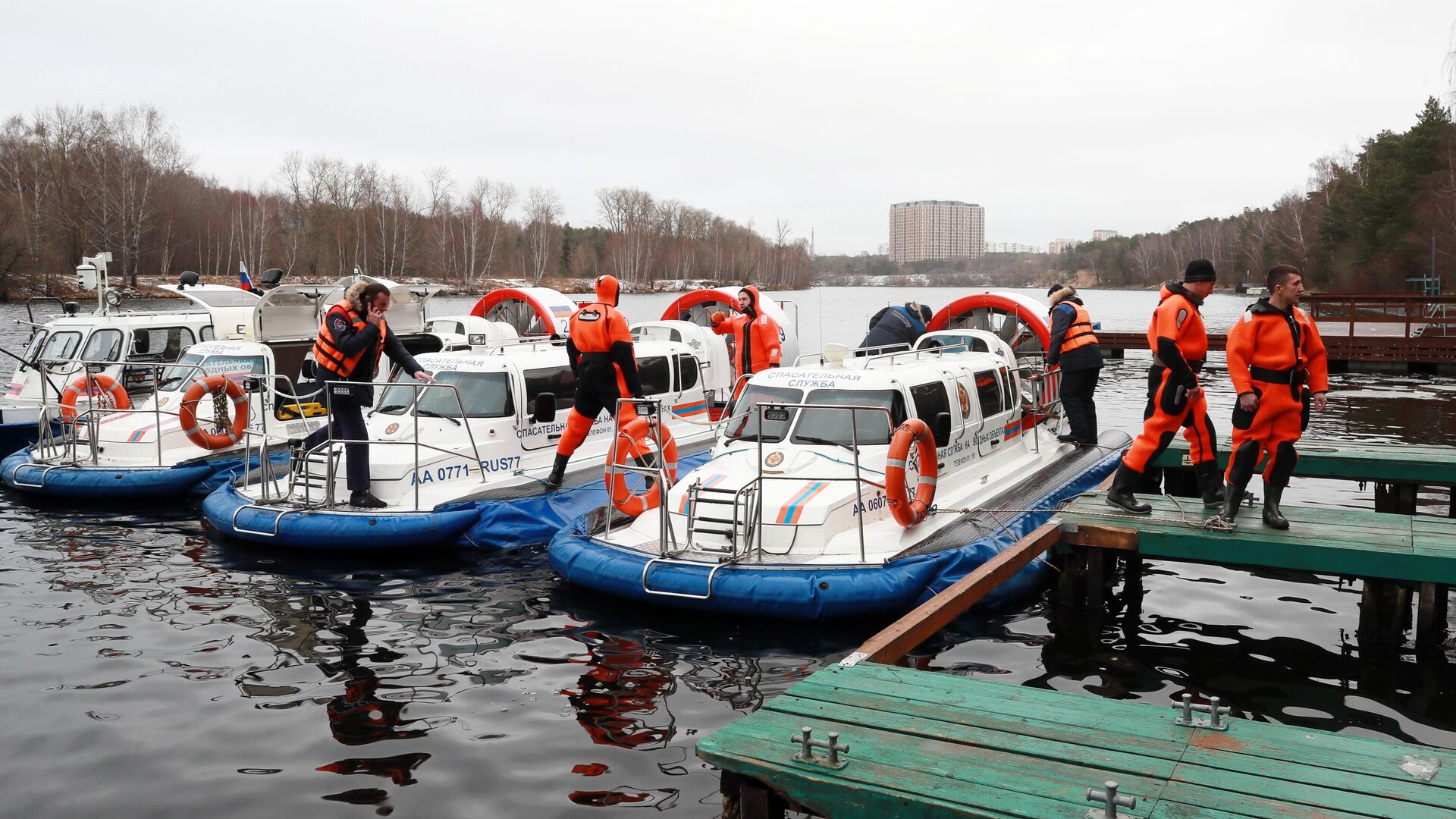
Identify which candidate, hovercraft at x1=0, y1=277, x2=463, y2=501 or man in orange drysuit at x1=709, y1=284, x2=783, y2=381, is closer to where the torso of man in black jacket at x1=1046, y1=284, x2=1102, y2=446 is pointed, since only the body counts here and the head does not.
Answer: the man in orange drysuit

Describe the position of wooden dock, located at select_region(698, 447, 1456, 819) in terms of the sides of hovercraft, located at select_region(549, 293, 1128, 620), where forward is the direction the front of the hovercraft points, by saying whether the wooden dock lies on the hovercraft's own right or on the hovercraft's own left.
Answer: on the hovercraft's own left

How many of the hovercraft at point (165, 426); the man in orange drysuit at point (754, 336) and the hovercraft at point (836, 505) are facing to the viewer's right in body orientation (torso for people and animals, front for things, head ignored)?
0

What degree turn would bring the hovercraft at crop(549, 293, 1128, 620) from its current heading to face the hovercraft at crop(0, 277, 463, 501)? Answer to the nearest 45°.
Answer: approximately 90° to its right

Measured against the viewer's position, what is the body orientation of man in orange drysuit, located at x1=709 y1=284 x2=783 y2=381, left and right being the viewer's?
facing the viewer and to the left of the viewer

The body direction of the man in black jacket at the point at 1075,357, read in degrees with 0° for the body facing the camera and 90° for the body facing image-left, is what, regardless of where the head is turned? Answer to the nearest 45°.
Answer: approximately 135°

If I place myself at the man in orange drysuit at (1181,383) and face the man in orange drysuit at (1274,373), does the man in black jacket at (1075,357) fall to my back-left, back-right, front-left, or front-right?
back-left

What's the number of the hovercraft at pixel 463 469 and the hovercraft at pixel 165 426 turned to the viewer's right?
0

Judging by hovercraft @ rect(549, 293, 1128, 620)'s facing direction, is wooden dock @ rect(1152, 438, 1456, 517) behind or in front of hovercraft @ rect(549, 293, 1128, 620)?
behind

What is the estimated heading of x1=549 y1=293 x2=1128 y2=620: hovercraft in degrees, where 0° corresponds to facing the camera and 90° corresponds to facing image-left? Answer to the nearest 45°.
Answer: approximately 45°

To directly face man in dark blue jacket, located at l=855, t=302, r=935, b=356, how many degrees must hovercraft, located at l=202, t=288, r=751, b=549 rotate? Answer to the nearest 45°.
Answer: approximately 180°
